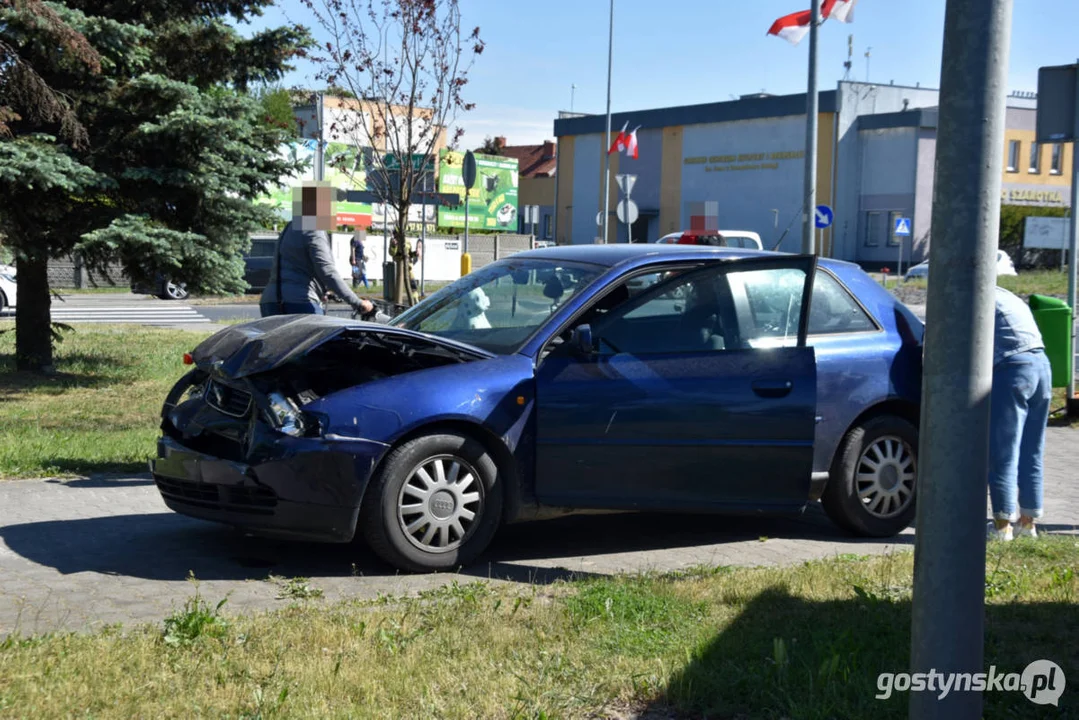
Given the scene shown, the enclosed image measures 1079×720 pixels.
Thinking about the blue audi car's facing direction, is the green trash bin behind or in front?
behind

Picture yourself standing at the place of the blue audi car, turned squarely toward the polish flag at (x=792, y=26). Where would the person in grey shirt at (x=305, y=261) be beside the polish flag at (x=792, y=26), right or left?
left

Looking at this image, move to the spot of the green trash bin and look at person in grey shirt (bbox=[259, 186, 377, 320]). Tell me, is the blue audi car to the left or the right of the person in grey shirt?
left

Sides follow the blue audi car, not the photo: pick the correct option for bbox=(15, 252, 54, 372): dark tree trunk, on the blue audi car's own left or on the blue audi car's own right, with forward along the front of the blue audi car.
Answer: on the blue audi car's own right

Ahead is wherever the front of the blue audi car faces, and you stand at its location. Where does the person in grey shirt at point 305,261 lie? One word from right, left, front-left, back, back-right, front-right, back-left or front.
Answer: right

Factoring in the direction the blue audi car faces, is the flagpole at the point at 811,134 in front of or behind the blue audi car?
behind

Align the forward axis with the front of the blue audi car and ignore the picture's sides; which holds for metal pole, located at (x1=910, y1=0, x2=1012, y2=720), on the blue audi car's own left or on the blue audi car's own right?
on the blue audi car's own left

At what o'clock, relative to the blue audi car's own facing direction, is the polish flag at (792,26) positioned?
The polish flag is roughly at 5 o'clock from the blue audi car.

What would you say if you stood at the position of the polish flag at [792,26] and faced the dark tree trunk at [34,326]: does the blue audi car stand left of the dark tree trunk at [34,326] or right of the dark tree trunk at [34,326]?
left

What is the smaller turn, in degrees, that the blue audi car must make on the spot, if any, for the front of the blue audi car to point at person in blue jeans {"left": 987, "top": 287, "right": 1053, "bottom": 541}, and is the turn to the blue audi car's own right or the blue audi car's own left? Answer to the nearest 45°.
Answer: approximately 135° to the blue audi car's own left

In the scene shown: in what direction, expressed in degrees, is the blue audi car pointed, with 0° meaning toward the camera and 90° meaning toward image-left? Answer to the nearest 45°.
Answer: approximately 45°

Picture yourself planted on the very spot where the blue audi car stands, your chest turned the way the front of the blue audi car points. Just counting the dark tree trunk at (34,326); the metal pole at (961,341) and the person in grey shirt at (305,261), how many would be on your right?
2

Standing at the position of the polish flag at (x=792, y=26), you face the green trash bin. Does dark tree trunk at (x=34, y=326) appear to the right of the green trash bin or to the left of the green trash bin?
right

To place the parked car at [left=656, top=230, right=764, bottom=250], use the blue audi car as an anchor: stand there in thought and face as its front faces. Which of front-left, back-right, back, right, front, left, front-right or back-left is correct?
back-right
